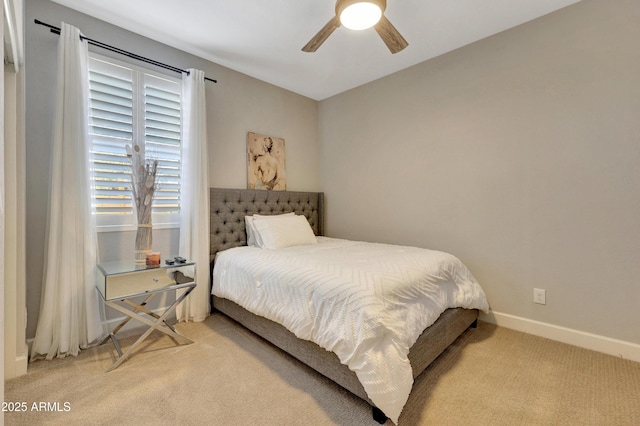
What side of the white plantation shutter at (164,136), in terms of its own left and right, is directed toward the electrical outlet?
front

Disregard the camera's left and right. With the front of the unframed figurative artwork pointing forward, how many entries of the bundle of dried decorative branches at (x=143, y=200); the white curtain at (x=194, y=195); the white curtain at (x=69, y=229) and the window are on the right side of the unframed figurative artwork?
4

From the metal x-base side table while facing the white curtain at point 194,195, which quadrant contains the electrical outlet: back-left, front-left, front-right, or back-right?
front-right

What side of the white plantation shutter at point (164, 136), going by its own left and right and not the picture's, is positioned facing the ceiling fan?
front

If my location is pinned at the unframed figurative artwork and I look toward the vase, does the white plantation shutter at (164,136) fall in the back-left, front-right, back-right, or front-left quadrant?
front-right

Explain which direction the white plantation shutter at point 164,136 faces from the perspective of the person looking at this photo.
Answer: facing the viewer and to the right of the viewer

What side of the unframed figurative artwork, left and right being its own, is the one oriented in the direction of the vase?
right

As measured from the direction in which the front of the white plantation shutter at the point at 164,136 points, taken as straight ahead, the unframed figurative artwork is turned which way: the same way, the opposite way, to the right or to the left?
the same way

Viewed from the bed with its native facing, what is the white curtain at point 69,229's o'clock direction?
The white curtain is roughly at 4 o'clock from the bed.

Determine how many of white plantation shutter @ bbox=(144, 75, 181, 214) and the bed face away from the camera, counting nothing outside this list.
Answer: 0

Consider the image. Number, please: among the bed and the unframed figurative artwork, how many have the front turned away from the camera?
0

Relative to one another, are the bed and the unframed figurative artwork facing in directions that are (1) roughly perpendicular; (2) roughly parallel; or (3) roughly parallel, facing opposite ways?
roughly parallel
